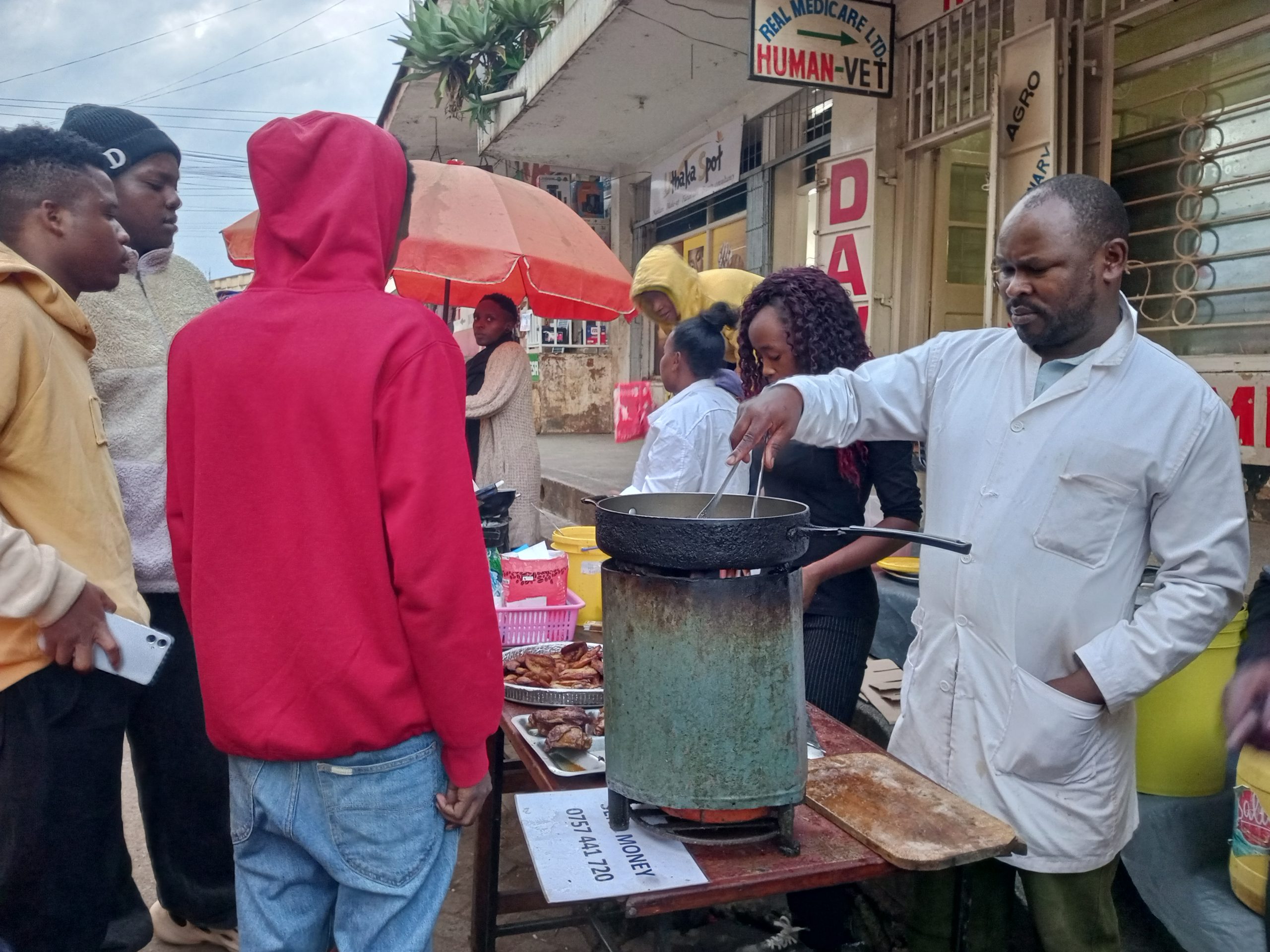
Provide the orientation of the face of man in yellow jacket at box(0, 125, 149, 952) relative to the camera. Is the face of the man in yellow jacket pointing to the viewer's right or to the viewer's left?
to the viewer's right

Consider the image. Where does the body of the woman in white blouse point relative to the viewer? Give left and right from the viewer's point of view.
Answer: facing away from the viewer and to the left of the viewer

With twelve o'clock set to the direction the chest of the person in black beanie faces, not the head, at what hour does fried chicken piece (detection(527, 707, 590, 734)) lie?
The fried chicken piece is roughly at 12 o'clock from the person in black beanie.

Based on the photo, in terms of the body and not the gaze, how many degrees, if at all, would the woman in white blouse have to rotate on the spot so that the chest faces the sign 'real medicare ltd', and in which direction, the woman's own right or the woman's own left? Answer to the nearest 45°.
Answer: approximately 45° to the woman's own right

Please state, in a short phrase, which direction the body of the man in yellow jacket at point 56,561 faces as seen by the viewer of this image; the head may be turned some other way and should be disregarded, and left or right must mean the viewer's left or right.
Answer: facing to the right of the viewer

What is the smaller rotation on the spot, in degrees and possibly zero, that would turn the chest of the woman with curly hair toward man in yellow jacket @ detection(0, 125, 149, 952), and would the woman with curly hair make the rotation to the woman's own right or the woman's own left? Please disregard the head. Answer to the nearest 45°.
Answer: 0° — they already face them

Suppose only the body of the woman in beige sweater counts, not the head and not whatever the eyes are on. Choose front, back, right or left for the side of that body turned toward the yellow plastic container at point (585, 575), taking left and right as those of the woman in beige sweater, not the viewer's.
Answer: left

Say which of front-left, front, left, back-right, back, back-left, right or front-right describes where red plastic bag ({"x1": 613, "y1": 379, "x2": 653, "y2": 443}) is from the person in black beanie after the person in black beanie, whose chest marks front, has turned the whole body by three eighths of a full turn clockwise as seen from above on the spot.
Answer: back-right
